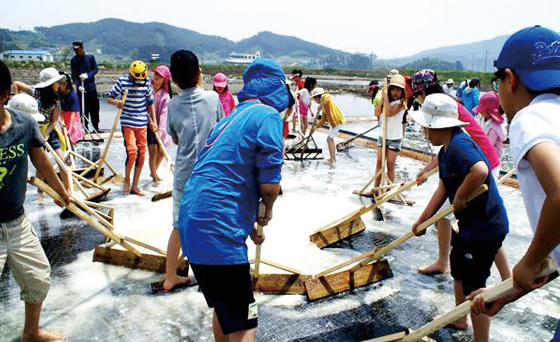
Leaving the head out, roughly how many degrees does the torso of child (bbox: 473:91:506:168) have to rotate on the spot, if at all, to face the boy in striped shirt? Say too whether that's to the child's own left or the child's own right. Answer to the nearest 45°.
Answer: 0° — they already face them

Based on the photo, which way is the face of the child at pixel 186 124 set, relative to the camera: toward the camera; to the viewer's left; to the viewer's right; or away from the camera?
away from the camera

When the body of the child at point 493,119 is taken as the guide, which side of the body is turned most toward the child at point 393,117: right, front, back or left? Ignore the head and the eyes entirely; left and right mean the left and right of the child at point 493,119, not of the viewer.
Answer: front

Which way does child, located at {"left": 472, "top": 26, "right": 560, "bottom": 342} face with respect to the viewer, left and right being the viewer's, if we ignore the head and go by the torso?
facing away from the viewer and to the left of the viewer

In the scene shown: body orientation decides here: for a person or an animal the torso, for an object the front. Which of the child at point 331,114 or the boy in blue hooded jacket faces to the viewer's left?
the child

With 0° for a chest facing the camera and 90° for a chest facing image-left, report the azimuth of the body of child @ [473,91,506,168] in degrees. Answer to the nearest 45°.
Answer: approximately 90°

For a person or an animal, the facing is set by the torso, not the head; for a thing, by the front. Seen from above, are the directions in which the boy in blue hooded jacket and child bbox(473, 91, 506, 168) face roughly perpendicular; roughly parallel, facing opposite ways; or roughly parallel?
roughly perpendicular

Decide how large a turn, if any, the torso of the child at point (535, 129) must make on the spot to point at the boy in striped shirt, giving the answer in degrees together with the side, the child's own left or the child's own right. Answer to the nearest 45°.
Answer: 0° — they already face them

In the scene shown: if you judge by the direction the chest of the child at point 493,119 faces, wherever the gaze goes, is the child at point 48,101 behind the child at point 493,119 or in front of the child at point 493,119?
in front

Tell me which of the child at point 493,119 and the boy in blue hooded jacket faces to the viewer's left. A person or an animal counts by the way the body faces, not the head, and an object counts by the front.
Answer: the child
